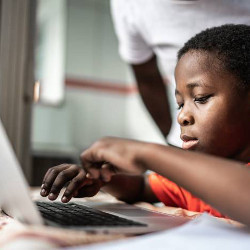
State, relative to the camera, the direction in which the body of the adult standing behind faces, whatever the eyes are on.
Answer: toward the camera

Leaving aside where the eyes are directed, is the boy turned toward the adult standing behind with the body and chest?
no

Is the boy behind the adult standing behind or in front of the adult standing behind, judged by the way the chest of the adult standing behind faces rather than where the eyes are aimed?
in front

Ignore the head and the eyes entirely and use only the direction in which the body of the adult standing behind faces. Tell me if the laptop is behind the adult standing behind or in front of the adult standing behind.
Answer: in front

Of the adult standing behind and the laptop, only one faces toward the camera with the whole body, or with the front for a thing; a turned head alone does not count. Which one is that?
the adult standing behind

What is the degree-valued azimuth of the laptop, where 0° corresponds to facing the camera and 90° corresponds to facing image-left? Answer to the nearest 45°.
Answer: approximately 225°

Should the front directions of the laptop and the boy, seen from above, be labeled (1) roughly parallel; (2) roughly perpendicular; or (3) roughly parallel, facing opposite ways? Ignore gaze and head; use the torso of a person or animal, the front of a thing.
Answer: roughly parallel, facing opposite ways

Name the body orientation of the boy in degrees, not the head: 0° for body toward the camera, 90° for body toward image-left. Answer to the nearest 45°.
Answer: approximately 45°

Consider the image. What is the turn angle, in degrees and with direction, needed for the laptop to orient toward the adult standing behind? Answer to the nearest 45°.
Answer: approximately 45° to its left
